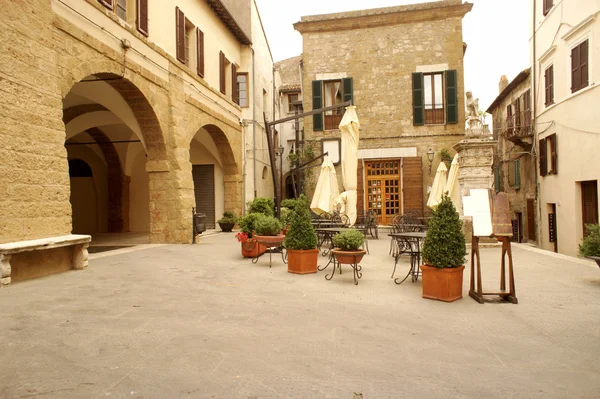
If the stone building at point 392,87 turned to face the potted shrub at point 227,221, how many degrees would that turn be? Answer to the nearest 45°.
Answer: approximately 45° to its right

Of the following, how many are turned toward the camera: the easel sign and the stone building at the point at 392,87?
2

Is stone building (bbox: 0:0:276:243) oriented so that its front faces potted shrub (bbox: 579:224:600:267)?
yes

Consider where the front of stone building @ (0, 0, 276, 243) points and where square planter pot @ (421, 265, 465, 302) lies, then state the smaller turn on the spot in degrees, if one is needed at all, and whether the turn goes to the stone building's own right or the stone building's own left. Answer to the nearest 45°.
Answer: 0° — it already faces it

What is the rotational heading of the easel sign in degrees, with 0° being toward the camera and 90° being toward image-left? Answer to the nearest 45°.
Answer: approximately 0°

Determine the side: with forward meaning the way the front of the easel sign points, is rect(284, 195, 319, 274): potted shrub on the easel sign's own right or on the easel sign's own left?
on the easel sign's own right

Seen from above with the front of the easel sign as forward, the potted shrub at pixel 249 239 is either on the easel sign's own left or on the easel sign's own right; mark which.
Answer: on the easel sign's own right

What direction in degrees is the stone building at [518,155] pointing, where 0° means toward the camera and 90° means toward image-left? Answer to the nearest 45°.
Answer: approximately 45°

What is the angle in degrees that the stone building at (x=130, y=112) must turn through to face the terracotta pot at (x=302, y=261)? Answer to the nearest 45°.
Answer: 0° — it already faces it

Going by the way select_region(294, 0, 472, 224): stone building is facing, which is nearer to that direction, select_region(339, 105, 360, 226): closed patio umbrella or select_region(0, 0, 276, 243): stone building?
the closed patio umbrella

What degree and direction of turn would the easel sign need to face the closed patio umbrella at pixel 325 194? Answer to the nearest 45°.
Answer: approximately 135° to its right
